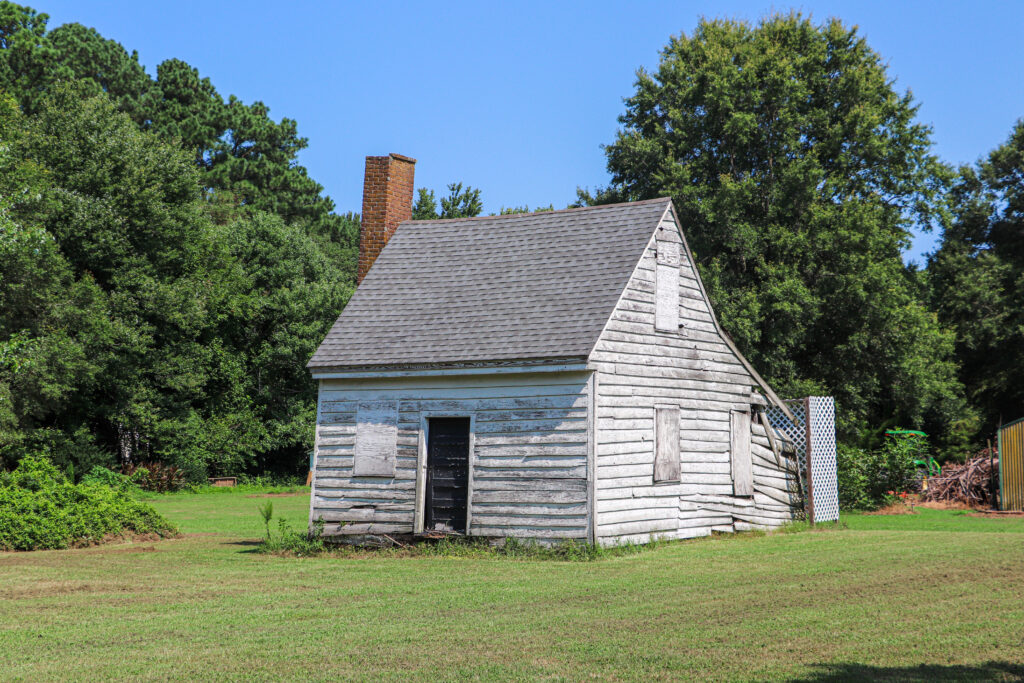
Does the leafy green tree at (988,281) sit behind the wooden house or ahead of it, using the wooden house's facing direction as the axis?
behind

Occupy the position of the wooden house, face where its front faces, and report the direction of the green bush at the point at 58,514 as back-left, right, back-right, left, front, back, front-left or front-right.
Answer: front-right

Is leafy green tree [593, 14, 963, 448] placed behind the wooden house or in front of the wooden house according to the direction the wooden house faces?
behind

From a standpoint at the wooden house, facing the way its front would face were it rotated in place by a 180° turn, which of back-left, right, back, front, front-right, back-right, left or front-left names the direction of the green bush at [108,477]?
left

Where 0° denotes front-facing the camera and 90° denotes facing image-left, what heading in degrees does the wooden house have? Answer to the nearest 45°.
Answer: approximately 45°

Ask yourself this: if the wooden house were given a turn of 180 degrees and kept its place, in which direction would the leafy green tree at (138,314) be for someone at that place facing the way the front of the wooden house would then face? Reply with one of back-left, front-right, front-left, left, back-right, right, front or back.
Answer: left

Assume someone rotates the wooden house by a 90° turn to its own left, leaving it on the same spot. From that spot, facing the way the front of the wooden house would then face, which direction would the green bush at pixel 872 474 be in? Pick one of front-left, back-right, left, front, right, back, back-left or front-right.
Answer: left

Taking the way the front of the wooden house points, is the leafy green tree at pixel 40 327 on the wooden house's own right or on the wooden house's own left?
on the wooden house's own right

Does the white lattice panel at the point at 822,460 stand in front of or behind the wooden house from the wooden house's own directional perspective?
behind

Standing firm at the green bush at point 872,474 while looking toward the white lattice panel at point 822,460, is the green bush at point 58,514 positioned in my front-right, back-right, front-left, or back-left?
front-right

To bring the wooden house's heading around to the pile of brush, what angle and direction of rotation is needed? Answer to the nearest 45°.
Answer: approximately 180°
